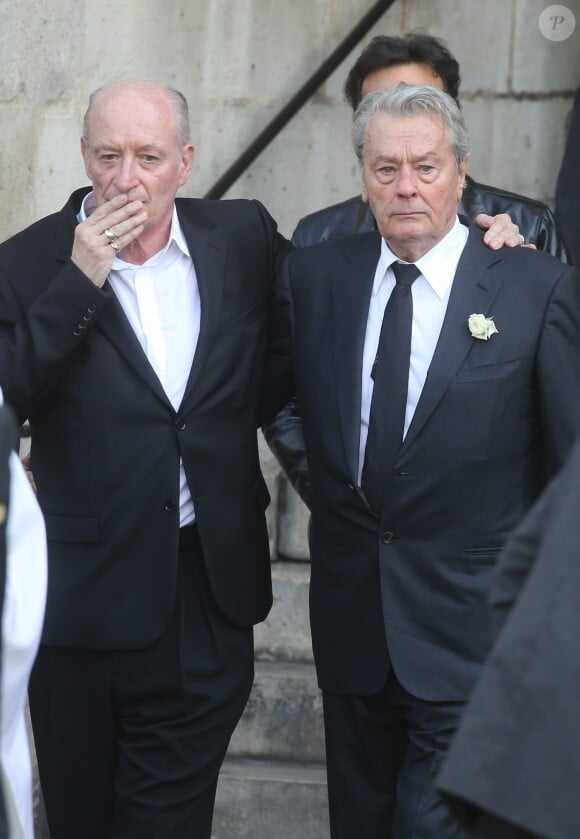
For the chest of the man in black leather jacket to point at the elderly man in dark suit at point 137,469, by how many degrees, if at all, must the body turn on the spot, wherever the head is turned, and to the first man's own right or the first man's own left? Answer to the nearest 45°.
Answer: approximately 45° to the first man's own right

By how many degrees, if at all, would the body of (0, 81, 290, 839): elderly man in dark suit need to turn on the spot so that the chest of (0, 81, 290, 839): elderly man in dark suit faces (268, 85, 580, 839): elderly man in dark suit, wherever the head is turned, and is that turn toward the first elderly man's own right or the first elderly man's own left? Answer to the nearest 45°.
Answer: approximately 90° to the first elderly man's own left

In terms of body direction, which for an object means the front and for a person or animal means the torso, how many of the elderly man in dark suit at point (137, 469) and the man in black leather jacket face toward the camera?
2

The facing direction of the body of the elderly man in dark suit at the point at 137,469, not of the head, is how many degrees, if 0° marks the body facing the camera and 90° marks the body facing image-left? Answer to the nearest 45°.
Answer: approximately 0°

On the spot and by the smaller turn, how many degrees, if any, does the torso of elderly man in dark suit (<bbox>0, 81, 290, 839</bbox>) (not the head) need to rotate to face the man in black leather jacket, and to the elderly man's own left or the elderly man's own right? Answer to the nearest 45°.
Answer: approximately 135° to the elderly man's own left
